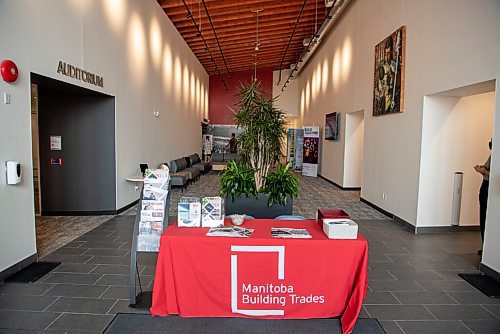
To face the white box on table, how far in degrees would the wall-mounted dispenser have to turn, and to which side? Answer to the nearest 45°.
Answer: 0° — it already faces it

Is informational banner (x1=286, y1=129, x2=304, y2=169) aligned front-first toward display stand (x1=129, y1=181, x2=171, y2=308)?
yes

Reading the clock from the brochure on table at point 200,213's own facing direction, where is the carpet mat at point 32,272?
The carpet mat is roughly at 4 o'clock from the brochure on table.

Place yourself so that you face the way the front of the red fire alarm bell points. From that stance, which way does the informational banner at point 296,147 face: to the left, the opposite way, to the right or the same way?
to the right

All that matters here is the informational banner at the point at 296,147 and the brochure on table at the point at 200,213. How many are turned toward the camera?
2

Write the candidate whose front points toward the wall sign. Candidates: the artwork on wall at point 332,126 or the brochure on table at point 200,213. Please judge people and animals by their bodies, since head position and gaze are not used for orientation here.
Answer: the artwork on wall
